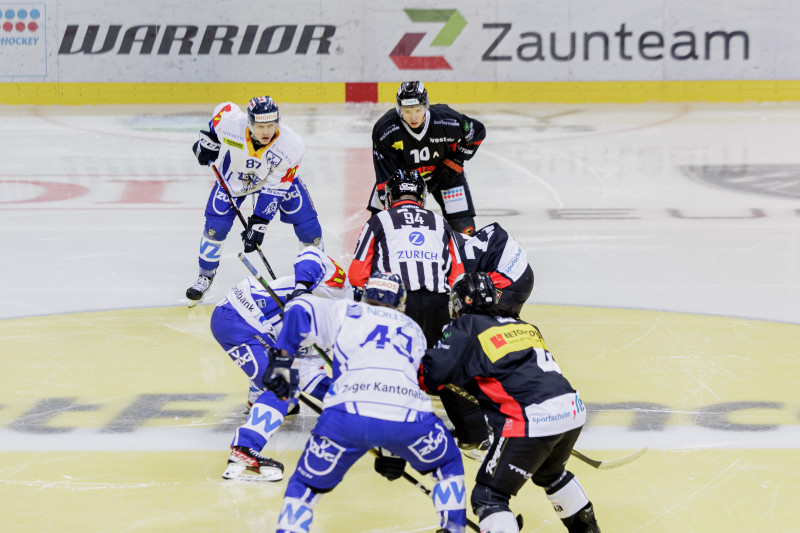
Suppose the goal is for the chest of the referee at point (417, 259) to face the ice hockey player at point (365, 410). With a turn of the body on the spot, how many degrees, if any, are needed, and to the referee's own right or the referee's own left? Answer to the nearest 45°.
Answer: approximately 180°

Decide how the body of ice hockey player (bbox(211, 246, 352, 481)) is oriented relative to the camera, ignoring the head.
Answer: to the viewer's right

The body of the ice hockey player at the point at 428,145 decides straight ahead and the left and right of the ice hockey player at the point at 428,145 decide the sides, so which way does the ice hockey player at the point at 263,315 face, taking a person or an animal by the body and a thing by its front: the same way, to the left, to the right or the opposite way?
to the left

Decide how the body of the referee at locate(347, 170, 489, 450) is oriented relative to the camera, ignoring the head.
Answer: away from the camera

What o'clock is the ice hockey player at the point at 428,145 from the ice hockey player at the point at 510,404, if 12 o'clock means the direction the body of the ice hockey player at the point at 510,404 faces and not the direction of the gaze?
the ice hockey player at the point at 428,145 is roughly at 1 o'clock from the ice hockey player at the point at 510,404.

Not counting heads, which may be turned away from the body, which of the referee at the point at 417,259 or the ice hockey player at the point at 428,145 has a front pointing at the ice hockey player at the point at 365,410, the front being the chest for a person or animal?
the ice hockey player at the point at 428,145

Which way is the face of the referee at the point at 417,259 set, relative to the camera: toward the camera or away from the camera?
away from the camera

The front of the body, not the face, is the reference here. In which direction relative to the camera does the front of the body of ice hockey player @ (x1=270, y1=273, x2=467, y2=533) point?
away from the camera

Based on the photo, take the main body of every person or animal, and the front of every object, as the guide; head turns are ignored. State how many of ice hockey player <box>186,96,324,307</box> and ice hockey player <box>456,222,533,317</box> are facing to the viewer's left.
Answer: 1

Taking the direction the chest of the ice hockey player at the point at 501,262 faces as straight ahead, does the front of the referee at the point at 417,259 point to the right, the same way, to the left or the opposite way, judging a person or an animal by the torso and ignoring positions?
to the right

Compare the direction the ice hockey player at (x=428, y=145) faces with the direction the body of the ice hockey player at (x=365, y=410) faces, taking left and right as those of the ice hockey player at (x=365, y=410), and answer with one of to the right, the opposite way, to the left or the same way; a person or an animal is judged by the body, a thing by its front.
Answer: the opposite way

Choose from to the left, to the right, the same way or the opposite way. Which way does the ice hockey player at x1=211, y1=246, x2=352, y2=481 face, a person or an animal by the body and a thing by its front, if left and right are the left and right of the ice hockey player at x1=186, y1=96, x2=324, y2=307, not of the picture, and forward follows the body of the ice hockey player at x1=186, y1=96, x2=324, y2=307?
to the left
